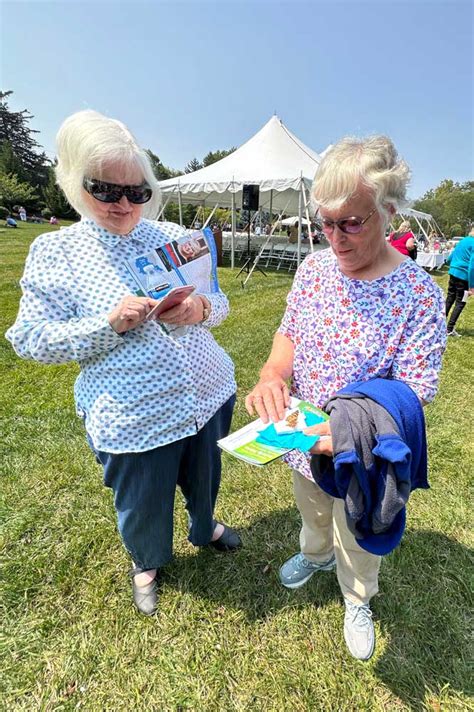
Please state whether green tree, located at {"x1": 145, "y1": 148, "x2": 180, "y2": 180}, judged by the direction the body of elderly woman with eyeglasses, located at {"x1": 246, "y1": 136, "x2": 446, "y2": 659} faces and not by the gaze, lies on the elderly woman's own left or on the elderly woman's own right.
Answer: on the elderly woman's own right

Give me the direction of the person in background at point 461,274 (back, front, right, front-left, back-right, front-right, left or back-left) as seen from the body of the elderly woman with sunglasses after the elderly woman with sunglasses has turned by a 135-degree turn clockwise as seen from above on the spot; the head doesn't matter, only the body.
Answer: back-right

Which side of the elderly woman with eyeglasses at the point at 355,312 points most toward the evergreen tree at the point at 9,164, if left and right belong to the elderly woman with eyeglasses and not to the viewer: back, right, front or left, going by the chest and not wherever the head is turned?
right

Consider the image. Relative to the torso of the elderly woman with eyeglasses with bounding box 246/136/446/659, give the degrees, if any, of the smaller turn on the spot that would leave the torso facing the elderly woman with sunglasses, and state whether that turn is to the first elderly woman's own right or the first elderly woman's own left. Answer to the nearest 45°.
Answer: approximately 45° to the first elderly woman's own right

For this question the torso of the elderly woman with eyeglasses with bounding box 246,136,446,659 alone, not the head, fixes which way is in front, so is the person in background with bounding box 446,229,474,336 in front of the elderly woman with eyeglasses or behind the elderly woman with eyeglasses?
behind

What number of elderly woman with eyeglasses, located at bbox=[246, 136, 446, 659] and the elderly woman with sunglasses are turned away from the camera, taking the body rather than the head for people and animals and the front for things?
0

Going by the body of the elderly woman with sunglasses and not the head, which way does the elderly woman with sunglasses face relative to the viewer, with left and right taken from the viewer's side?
facing the viewer and to the right of the viewer

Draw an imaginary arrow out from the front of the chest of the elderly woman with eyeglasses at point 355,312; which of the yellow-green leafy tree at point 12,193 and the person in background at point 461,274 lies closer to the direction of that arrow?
the yellow-green leafy tree

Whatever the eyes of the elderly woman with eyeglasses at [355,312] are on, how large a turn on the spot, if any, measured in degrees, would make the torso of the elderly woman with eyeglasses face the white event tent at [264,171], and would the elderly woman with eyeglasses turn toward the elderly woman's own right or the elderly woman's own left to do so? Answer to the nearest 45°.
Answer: approximately 135° to the elderly woman's own right

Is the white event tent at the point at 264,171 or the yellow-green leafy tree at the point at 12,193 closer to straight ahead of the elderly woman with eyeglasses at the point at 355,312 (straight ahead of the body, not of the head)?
the yellow-green leafy tree

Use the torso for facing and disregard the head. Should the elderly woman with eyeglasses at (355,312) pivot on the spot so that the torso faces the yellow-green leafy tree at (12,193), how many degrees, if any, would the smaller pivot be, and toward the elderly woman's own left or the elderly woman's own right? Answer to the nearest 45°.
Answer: approximately 90° to the elderly woman's own right

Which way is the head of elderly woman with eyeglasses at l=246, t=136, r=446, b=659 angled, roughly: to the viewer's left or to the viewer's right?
to the viewer's left
